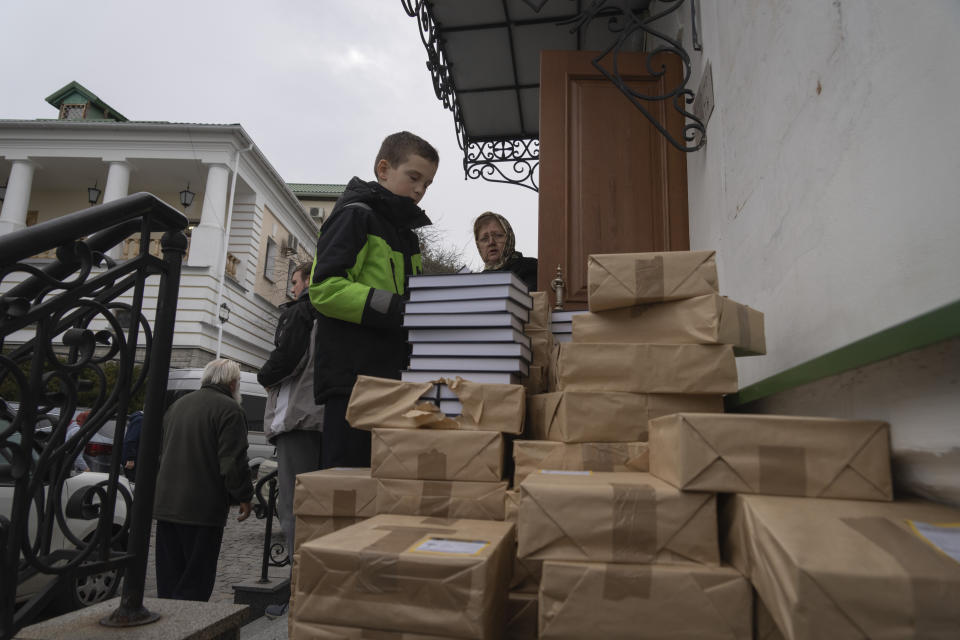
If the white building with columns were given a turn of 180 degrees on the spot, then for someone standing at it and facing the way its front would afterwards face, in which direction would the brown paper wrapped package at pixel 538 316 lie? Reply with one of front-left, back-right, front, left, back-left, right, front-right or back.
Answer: back

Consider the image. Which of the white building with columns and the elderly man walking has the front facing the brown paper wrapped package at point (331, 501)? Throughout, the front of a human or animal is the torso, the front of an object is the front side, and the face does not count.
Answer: the white building with columns

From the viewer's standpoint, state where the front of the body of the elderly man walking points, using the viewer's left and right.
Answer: facing away from the viewer and to the right of the viewer

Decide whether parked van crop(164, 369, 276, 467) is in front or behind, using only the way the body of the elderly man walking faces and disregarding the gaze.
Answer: in front

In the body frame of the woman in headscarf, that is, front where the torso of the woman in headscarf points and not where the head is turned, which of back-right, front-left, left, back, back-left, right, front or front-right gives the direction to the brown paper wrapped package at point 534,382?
front-left

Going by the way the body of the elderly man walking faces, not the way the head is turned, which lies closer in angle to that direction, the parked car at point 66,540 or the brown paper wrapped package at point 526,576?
the parked car

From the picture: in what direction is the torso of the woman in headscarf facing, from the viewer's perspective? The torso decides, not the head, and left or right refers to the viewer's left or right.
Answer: facing the viewer and to the left of the viewer

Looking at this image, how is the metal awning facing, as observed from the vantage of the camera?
facing to the left of the viewer

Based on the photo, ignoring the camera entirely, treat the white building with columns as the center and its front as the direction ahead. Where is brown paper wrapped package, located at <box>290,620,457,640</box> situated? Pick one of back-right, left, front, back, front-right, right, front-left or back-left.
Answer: front

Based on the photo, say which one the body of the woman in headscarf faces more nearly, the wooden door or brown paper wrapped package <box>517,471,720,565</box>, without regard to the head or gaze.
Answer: the brown paper wrapped package

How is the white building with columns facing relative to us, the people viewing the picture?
facing the viewer
